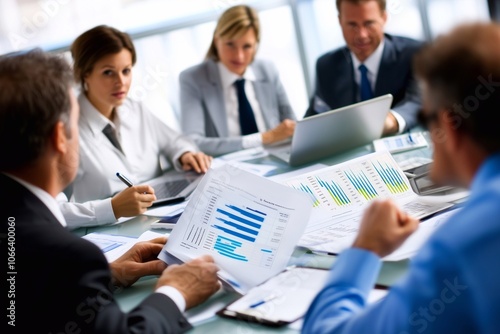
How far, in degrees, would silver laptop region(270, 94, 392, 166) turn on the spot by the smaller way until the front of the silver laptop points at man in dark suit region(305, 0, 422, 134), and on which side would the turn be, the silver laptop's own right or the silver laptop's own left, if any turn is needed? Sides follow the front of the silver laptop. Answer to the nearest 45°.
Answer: approximately 45° to the silver laptop's own right

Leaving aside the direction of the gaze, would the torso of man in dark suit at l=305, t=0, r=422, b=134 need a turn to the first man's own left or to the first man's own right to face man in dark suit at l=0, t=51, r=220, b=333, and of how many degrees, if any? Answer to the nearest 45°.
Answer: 0° — they already face them

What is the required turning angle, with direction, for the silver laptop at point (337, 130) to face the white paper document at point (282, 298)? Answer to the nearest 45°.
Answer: approximately 135° to its left

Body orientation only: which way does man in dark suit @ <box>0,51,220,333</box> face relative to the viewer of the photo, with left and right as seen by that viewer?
facing away from the viewer and to the right of the viewer

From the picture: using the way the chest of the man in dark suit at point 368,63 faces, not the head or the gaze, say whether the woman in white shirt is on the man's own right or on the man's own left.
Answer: on the man's own right

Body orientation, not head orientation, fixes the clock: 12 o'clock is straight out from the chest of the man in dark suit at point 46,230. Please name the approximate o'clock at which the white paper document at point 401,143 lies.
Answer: The white paper document is roughly at 12 o'clock from the man in dark suit.

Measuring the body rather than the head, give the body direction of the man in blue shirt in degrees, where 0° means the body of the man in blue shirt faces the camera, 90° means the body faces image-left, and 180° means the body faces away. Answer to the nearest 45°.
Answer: approximately 135°
